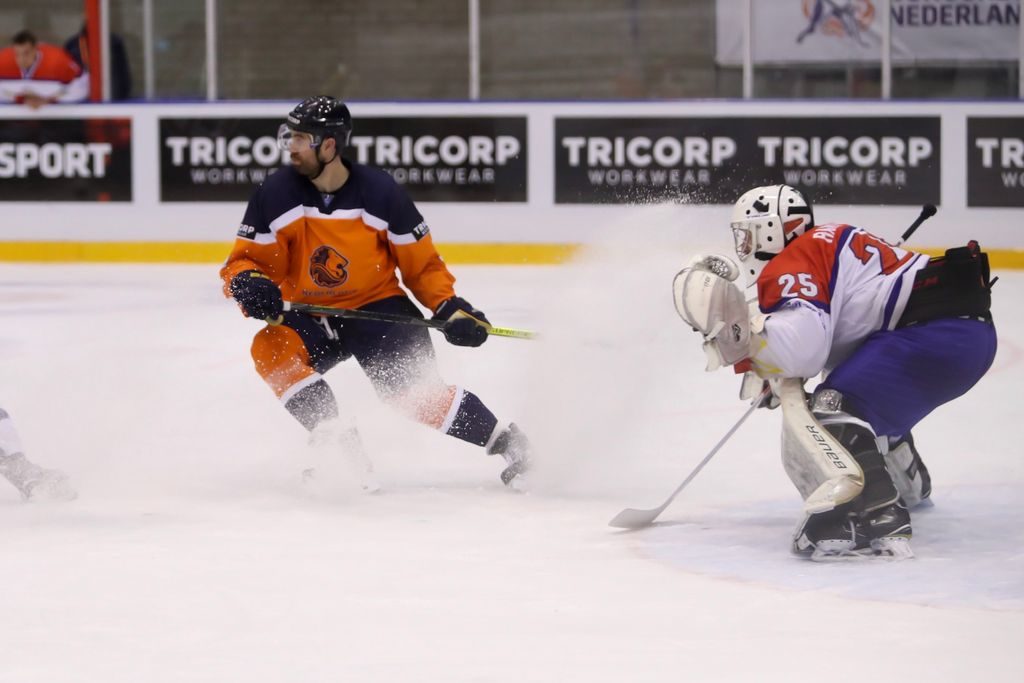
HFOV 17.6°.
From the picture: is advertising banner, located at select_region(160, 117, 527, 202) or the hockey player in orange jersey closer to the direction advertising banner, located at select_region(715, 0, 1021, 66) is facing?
the hockey player in orange jersey

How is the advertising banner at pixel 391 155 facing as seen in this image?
toward the camera

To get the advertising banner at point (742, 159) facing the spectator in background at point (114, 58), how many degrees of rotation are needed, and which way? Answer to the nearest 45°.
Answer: approximately 90° to its right

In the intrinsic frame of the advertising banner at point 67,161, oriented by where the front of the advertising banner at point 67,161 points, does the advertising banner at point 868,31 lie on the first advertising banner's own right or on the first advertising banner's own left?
on the first advertising banner's own left

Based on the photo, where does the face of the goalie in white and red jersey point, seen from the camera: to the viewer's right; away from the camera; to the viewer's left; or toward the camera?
to the viewer's left

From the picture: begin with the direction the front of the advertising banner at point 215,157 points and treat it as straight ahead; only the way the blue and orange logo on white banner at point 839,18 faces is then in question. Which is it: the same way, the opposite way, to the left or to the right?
the same way

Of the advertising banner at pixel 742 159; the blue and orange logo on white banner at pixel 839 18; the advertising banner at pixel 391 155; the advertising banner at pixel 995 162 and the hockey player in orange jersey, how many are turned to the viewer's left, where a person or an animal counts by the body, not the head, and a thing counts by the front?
0

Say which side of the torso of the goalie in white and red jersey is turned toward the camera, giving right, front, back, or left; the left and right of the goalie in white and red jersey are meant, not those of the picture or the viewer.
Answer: left

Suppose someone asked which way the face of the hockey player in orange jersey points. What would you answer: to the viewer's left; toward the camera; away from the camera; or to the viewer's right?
to the viewer's left

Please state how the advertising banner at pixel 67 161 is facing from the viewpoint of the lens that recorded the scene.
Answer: facing the viewer

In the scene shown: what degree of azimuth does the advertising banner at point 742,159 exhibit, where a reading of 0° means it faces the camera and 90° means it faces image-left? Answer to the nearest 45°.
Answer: approximately 0°

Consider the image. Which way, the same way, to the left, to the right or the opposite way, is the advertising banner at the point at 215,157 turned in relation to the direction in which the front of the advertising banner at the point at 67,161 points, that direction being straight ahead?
the same way

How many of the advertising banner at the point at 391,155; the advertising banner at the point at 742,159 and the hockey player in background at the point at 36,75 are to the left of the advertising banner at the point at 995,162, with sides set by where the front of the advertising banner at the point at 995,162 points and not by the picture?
0

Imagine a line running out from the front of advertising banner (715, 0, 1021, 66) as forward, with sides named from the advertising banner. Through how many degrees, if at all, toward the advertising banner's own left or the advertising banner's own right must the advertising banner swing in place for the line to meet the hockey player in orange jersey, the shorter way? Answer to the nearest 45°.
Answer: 0° — it already faces them

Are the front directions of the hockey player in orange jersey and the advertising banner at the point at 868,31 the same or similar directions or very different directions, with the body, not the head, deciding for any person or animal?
same or similar directions

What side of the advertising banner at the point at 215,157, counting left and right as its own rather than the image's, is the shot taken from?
front

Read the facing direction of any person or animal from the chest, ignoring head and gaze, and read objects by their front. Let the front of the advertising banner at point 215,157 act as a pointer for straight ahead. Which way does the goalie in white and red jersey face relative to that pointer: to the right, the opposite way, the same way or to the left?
to the right
